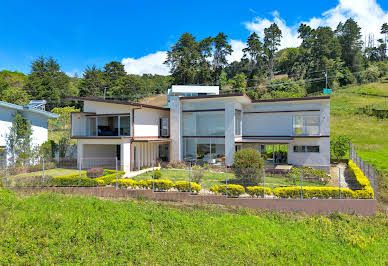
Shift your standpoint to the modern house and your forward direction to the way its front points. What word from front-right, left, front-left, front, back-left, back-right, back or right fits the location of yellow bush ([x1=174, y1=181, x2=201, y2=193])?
front

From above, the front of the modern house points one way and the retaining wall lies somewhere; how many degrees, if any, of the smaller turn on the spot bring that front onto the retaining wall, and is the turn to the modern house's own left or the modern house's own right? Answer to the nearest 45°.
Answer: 0° — it already faces it

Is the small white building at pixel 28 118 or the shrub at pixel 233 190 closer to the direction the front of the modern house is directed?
the shrub

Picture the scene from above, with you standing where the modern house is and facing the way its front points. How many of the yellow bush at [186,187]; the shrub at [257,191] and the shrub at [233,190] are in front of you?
3

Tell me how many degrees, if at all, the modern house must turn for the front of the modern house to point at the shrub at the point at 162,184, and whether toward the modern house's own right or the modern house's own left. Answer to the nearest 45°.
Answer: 0° — it already faces it

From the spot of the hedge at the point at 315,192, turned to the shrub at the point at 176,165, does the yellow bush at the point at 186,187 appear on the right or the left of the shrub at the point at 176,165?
left

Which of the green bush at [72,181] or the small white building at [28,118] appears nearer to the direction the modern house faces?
the green bush

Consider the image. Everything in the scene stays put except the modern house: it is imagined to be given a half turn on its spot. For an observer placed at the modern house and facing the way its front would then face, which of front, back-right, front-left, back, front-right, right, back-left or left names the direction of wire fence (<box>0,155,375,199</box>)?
back

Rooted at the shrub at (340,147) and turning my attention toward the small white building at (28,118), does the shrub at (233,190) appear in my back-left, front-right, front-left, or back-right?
front-left

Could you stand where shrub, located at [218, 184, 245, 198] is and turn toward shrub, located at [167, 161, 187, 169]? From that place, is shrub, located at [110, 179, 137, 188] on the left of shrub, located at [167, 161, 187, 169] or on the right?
left

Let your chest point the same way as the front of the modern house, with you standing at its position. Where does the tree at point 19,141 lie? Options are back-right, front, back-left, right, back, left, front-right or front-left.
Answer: right

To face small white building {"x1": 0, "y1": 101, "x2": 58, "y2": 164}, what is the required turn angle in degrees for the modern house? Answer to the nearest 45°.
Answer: approximately 90° to its right

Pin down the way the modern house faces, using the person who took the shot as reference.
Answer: facing the viewer

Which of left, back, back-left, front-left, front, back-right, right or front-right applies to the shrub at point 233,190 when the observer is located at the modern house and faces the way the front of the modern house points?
front
